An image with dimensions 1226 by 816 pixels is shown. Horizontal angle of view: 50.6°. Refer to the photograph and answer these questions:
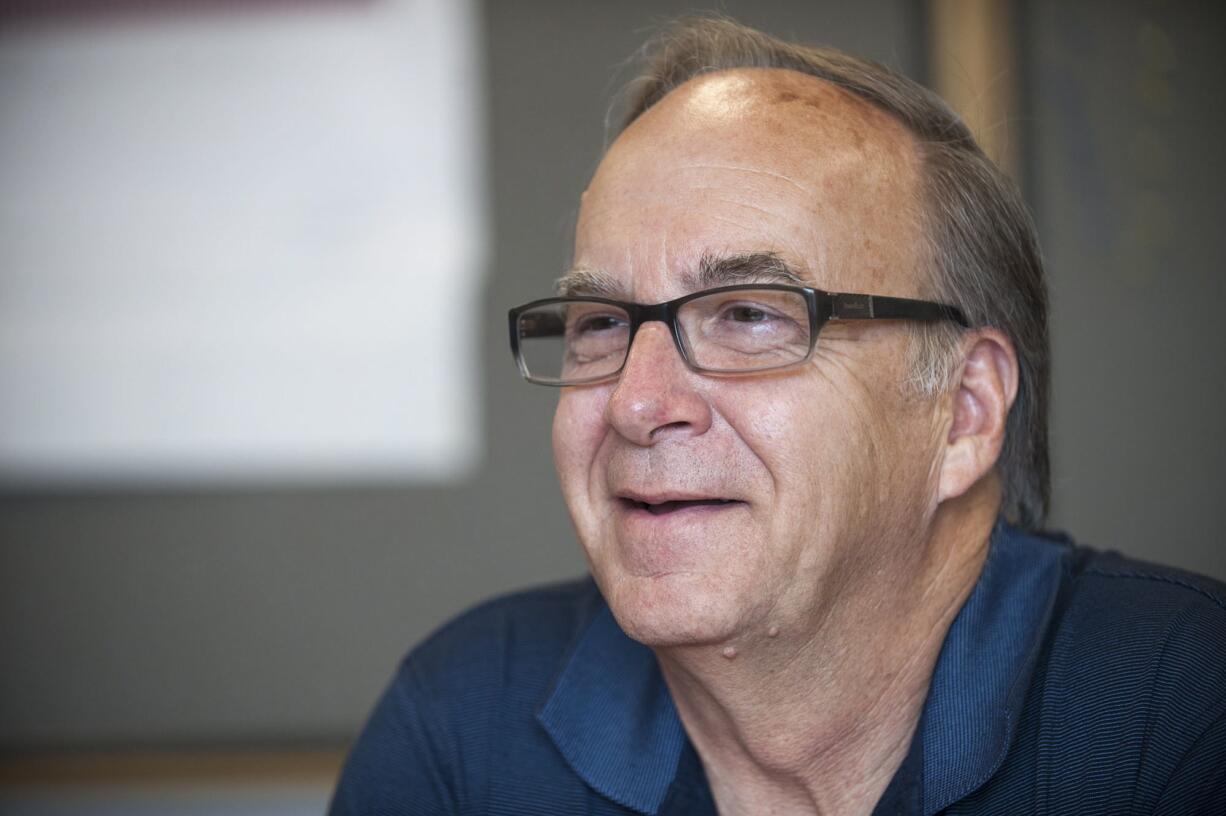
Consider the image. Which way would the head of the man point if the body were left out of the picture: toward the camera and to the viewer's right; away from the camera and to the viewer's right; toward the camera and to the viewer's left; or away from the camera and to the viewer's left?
toward the camera and to the viewer's left

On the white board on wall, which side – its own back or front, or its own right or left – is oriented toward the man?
front

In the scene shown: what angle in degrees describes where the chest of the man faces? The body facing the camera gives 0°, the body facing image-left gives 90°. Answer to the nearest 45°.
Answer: approximately 45°

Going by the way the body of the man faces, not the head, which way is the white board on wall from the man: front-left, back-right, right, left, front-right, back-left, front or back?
right

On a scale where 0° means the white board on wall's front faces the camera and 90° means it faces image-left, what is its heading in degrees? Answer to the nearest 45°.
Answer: approximately 0°

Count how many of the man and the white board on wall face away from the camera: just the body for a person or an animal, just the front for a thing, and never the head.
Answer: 0
